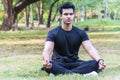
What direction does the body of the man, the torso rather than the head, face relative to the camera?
toward the camera
